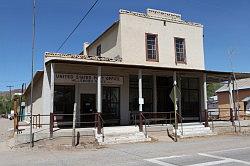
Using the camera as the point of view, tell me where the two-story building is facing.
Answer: facing the viewer and to the right of the viewer

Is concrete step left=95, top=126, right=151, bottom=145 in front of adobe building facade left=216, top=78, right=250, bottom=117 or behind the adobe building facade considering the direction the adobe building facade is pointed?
in front

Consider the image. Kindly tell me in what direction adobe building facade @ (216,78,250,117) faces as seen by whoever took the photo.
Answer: facing the viewer and to the left of the viewer

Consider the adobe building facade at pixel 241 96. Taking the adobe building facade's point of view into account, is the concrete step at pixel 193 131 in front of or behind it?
in front

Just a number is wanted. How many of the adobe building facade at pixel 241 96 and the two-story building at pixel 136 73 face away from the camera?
0
